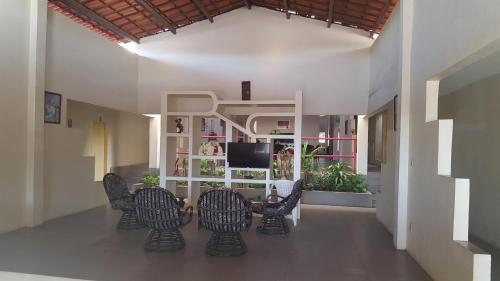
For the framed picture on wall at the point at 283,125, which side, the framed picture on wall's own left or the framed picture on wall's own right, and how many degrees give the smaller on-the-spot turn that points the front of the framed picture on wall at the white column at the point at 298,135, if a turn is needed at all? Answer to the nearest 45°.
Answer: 0° — it already faces it

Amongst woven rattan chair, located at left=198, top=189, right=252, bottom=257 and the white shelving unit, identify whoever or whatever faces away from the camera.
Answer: the woven rattan chair

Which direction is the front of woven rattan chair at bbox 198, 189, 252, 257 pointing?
away from the camera

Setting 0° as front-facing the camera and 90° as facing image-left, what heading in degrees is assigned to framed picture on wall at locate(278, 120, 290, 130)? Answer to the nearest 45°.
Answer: approximately 0°

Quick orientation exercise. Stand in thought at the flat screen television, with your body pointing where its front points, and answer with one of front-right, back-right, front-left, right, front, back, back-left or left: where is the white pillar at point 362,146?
back-left

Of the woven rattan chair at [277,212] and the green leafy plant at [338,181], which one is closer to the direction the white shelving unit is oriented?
the woven rattan chair

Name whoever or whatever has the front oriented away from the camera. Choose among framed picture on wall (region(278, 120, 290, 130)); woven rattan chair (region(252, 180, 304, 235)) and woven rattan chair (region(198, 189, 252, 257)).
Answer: woven rattan chair (region(198, 189, 252, 257))

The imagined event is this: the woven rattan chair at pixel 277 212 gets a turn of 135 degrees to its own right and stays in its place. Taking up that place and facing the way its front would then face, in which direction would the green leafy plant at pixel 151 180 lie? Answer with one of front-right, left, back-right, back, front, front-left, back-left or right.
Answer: left

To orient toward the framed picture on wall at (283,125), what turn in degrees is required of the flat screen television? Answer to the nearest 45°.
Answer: approximately 180°

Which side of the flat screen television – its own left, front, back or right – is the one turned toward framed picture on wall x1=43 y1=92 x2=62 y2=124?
right

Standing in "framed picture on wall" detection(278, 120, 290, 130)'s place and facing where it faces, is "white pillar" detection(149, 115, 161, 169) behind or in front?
in front

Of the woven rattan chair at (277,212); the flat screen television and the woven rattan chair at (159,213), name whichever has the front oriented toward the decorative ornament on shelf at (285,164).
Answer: the woven rattan chair at (159,213)

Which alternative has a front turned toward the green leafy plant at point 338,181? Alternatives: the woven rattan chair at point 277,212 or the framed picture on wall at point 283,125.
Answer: the framed picture on wall

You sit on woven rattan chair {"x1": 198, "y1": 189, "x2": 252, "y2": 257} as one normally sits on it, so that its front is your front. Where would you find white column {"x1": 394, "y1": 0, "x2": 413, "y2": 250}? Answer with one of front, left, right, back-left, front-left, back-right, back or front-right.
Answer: right
